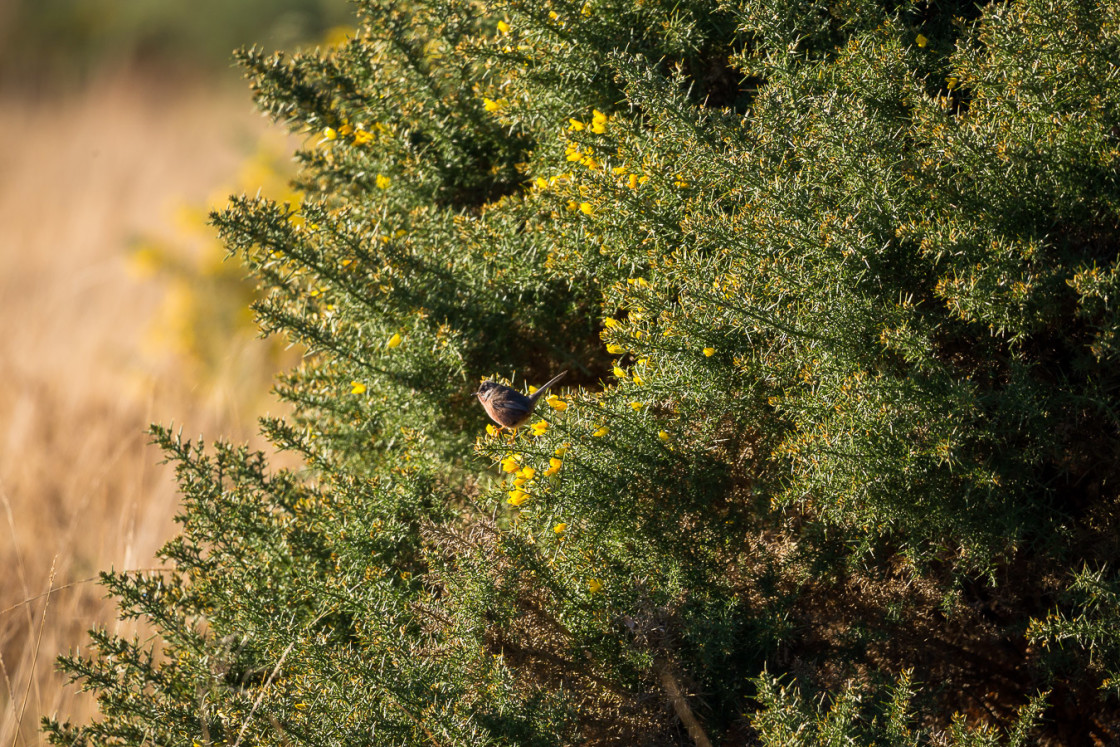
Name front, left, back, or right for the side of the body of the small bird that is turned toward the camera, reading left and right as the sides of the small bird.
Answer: left
